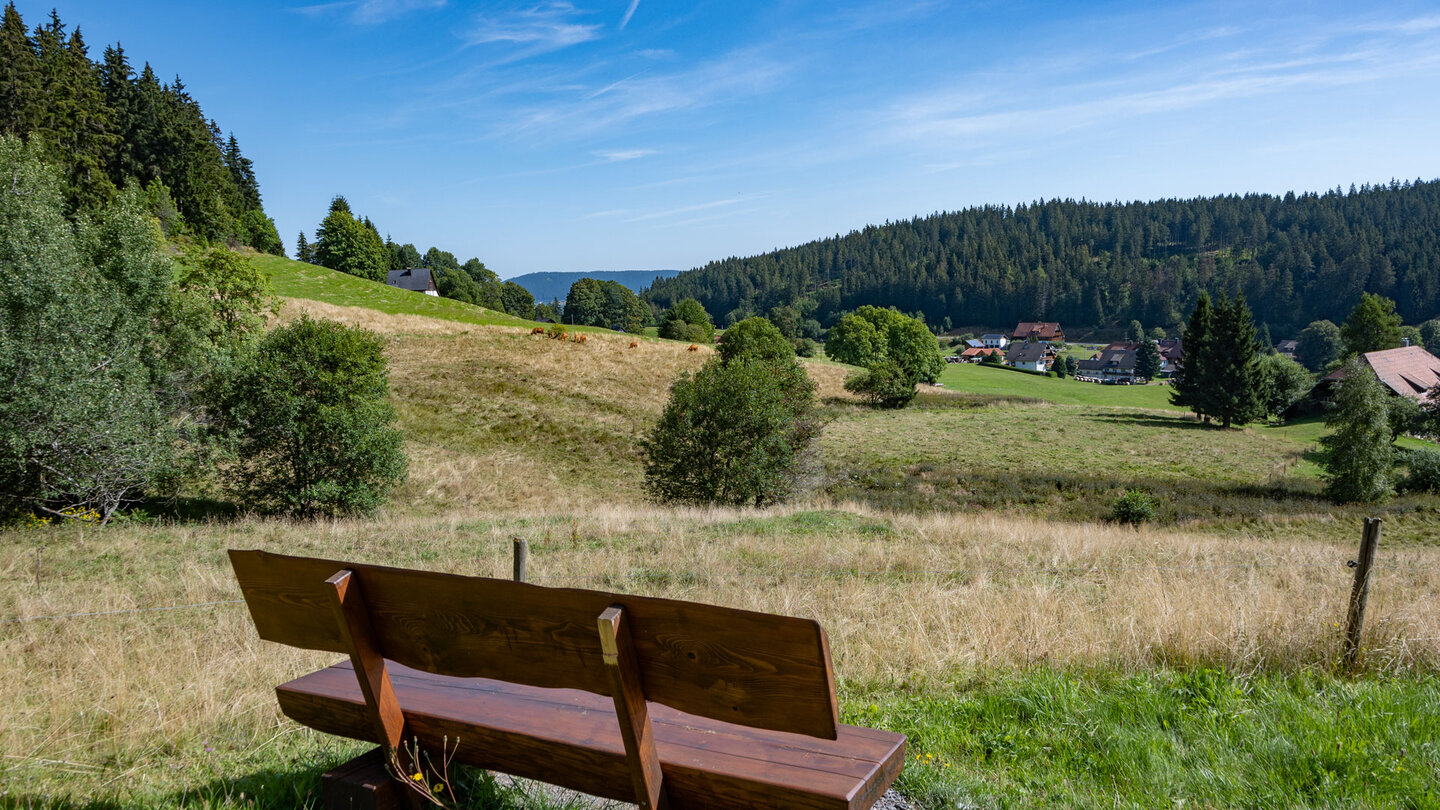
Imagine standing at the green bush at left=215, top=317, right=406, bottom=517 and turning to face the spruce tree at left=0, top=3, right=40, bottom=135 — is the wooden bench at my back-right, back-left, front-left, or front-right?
back-left

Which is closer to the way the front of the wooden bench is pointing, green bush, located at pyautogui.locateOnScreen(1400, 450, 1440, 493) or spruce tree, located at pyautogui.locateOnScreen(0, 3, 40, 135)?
the green bush

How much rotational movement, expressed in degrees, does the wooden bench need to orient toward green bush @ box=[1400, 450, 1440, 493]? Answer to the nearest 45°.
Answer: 0° — it already faces it

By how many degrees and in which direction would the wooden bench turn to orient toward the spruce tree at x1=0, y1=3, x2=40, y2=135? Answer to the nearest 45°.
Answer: approximately 90° to its left

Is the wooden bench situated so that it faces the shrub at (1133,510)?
yes

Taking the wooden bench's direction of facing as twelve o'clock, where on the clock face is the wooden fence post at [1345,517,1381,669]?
The wooden fence post is roughly at 1 o'clock from the wooden bench.

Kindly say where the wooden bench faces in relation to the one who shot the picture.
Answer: facing away from the viewer and to the right of the viewer

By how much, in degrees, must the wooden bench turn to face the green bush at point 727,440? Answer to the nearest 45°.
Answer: approximately 45° to its left

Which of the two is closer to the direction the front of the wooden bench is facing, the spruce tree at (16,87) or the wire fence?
the wire fence
